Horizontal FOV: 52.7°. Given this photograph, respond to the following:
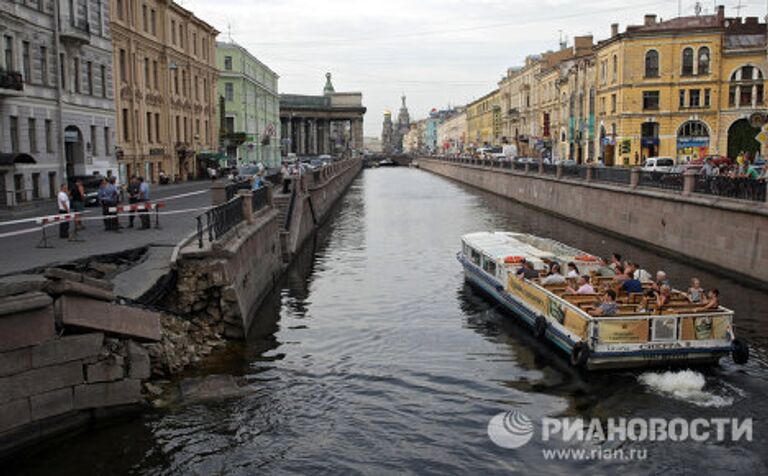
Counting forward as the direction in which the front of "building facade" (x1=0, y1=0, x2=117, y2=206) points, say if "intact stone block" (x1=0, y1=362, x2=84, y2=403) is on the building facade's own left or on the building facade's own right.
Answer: on the building facade's own right

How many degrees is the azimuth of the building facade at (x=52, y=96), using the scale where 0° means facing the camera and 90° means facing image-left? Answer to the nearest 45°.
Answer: approximately 315°

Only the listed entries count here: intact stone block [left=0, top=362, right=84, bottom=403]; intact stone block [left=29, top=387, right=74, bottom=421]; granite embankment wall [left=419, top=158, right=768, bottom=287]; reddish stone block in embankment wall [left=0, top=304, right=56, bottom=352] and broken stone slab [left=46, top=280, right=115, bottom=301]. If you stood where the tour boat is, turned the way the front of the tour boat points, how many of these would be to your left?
4

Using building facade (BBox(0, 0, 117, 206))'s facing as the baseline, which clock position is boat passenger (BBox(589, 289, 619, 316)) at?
The boat passenger is roughly at 1 o'clock from the building facade.

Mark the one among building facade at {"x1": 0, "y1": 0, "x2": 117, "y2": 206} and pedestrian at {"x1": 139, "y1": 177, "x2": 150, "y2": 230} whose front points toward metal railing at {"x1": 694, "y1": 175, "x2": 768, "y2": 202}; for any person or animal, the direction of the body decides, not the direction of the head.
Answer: the building facade

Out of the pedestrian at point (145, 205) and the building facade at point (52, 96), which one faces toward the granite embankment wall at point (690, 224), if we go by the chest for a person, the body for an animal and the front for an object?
the building facade
